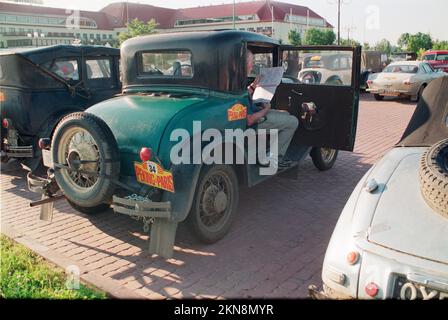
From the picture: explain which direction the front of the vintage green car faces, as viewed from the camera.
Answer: facing away from the viewer and to the right of the viewer

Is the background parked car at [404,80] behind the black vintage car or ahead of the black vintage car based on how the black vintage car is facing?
ahead

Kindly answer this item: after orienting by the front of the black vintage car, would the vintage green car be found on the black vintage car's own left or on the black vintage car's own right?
on the black vintage car's own right

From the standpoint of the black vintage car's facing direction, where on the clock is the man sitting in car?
The man sitting in car is roughly at 3 o'clock from the black vintage car.

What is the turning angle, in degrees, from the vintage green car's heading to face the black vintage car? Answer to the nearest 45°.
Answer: approximately 90° to its left

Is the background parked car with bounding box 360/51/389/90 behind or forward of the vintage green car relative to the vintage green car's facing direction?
forward

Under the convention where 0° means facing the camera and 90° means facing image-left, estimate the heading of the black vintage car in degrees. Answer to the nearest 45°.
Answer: approximately 225°
